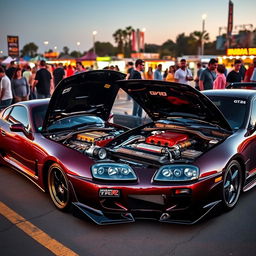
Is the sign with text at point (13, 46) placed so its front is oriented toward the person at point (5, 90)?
yes

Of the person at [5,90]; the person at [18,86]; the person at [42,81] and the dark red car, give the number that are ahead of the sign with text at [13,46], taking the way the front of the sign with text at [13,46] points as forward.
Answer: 4

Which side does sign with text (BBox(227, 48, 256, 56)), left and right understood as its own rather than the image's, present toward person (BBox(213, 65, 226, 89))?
front

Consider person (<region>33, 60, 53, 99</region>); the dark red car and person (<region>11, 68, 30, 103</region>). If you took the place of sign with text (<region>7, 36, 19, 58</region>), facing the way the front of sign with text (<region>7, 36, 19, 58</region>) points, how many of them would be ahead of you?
3

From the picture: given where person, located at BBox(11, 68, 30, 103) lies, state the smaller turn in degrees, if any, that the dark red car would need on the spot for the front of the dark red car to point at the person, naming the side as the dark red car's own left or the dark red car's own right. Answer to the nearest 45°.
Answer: approximately 135° to the dark red car's own right
